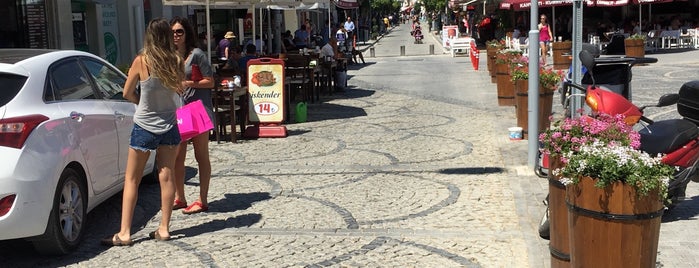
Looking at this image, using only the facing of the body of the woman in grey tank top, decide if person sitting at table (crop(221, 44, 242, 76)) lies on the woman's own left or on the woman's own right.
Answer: on the woman's own right

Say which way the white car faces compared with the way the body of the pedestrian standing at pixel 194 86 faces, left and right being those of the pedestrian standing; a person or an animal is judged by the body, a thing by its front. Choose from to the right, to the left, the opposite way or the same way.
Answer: the opposite way

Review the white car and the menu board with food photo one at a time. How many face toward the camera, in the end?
1

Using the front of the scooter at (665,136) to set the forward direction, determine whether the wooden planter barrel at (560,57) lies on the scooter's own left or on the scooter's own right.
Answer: on the scooter's own right

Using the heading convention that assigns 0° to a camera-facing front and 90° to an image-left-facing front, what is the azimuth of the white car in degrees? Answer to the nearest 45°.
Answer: approximately 225°

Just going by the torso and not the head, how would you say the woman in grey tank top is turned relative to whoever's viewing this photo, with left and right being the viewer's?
facing away from the viewer and to the left of the viewer

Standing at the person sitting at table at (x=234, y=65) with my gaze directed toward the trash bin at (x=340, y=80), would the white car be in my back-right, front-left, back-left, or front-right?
back-right

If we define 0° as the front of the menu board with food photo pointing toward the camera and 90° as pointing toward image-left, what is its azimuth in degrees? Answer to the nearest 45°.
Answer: approximately 0°

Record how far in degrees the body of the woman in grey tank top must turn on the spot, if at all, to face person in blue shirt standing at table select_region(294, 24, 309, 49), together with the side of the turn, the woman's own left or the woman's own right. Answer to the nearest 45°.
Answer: approximately 45° to the woman's own right

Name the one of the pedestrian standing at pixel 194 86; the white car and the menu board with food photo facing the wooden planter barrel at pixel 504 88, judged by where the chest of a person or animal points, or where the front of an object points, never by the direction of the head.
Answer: the white car
